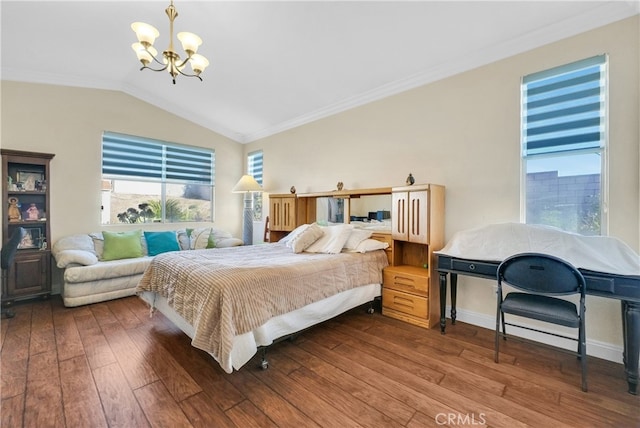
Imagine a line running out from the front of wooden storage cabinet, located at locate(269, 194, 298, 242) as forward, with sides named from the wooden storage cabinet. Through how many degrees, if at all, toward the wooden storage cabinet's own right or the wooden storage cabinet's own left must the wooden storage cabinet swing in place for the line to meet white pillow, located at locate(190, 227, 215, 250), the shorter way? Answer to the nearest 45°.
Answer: approximately 45° to the wooden storage cabinet's own right

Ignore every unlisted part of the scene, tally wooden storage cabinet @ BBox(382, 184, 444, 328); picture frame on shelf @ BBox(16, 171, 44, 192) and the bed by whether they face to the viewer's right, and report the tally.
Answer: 0

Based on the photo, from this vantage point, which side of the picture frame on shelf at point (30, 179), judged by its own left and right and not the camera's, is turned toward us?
front

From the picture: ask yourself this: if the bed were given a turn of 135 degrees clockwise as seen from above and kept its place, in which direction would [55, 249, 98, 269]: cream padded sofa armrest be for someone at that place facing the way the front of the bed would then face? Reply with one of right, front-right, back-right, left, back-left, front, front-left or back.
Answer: front-left

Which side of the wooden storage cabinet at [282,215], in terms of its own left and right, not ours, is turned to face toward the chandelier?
front

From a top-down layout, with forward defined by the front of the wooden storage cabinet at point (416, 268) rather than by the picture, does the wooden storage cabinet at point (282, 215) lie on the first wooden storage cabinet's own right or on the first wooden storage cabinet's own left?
on the first wooden storage cabinet's own right

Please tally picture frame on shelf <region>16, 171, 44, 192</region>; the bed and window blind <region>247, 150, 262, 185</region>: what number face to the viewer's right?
0

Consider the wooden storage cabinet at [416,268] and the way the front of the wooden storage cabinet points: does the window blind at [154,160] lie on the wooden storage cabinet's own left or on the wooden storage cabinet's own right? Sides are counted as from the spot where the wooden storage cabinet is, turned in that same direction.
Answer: on the wooden storage cabinet's own right

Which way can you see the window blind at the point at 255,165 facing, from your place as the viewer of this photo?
facing the viewer and to the left of the viewer

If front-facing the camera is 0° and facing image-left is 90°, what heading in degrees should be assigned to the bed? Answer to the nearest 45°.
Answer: approximately 45°

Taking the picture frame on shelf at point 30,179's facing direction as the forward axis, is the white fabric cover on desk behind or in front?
in front

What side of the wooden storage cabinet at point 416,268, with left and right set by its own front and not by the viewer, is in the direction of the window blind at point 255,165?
right

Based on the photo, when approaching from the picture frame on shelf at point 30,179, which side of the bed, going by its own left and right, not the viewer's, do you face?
right

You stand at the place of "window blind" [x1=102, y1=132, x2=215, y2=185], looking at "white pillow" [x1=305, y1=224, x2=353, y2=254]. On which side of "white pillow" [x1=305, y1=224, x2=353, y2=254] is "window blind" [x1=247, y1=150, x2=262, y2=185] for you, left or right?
left

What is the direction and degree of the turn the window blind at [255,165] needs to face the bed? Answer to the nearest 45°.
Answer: approximately 45° to its left

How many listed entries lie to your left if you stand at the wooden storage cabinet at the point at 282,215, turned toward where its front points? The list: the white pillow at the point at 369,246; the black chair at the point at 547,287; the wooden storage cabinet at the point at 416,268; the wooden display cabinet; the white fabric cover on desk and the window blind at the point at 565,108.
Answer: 5

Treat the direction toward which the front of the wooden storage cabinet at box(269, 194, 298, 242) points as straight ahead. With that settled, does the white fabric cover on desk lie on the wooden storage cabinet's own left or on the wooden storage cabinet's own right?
on the wooden storage cabinet's own left
